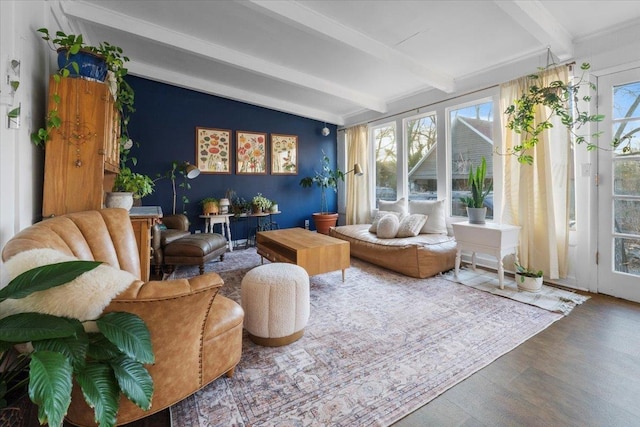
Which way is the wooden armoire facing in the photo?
to the viewer's right

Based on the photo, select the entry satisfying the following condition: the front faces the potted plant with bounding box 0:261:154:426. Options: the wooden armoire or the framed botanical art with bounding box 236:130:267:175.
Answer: the framed botanical art

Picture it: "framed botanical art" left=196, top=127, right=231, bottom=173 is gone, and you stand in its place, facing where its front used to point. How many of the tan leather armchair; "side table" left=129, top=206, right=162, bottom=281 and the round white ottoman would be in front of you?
3

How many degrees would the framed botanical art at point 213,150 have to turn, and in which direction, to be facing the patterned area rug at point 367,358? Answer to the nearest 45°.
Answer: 0° — it already faces it

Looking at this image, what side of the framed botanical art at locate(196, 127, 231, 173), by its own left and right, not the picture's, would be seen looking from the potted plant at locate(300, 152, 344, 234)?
left

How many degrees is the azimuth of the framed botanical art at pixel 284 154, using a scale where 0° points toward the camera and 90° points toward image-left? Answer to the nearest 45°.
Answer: approximately 0°

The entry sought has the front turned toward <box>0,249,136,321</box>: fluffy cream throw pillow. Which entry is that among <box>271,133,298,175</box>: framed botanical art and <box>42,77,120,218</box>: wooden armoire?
the framed botanical art

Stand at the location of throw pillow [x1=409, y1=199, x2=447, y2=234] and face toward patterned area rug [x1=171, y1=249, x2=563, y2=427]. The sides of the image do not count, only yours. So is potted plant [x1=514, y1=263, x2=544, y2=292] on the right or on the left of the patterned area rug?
left

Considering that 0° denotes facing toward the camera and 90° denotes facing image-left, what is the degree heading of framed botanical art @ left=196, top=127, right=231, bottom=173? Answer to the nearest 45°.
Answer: approximately 0°

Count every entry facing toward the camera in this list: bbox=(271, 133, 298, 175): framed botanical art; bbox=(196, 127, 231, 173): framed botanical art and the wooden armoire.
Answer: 2
